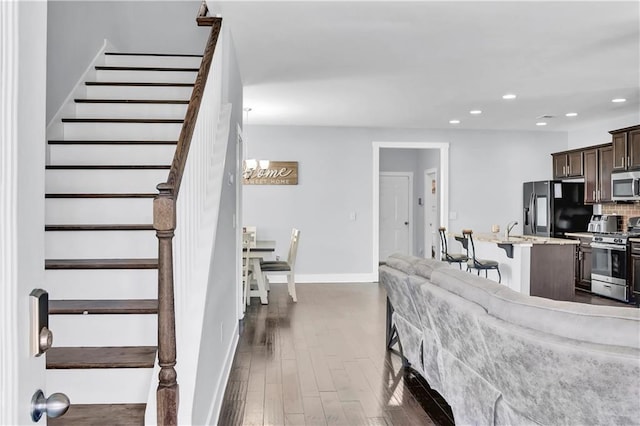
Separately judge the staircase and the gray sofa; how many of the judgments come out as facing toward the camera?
1

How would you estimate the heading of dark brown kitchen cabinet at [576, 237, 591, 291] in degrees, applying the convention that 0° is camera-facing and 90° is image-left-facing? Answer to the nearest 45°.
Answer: approximately 45°

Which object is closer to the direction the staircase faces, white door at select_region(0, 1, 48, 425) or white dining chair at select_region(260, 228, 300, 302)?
the white door

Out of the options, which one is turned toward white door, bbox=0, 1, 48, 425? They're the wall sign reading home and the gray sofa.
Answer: the wall sign reading home

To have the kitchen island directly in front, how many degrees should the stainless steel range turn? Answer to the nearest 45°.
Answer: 0° — it already faces it

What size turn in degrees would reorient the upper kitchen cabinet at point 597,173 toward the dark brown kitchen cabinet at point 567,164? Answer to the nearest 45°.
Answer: approximately 90° to its right

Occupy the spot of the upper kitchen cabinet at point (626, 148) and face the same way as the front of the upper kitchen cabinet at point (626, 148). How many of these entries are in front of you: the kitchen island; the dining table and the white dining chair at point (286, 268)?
3

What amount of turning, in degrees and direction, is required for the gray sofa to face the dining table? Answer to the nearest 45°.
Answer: approximately 90° to its left

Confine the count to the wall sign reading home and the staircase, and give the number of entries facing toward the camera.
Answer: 2

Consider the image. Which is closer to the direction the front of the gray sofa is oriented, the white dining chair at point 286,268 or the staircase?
the white dining chair

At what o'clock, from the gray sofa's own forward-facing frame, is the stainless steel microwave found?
The stainless steel microwave is roughly at 11 o'clock from the gray sofa.

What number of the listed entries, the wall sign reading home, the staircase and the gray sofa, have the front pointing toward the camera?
2

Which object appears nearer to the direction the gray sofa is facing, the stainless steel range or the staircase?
the stainless steel range

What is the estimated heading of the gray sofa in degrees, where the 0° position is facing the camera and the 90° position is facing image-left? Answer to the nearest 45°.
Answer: approximately 225°
